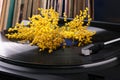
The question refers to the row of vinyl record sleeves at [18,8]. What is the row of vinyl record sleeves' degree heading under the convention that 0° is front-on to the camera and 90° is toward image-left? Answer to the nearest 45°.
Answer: approximately 0°

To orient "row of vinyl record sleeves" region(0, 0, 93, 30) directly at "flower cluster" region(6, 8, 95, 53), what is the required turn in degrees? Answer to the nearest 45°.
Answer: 0° — it already faces it
